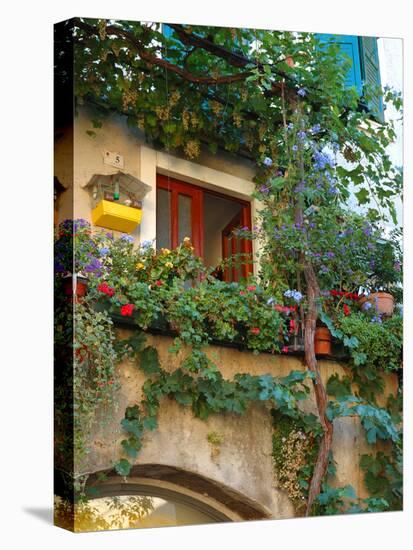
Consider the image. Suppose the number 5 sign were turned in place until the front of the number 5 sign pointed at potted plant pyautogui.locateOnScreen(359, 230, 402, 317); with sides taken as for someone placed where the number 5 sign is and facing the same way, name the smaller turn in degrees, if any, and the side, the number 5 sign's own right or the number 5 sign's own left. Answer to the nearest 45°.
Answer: approximately 135° to the number 5 sign's own left

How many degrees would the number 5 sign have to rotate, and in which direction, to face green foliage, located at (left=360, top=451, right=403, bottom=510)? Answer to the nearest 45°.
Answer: approximately 135° to its left

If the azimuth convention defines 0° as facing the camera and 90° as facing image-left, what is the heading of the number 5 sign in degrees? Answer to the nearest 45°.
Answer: approximately 0°
